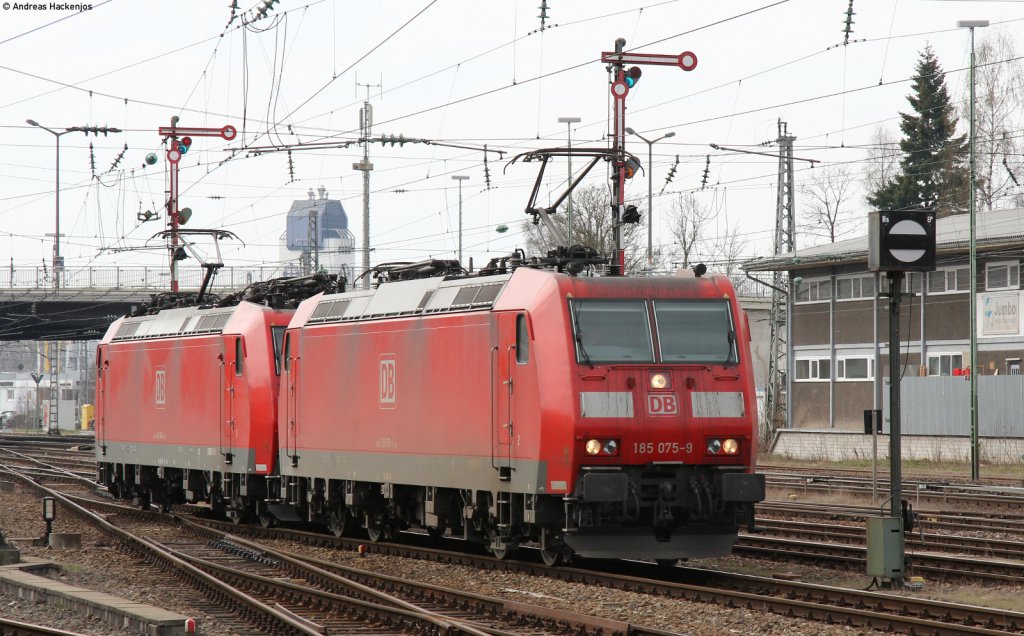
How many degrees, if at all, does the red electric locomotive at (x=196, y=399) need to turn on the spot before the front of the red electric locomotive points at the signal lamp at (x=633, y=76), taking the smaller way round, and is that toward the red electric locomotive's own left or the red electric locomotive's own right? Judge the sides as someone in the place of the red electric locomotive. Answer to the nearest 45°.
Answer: approximately 45° to the red electric locomotive's own left

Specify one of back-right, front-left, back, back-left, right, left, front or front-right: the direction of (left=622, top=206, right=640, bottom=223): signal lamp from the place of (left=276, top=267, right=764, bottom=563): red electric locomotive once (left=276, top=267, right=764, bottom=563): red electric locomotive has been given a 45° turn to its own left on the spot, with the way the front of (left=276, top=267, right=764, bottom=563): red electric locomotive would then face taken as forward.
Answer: left

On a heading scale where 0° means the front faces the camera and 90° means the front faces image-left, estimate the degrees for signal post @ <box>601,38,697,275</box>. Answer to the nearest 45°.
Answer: approximately 0°

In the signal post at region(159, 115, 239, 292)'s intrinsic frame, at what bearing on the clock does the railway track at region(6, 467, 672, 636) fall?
The railway track is roughly at 12 o'clock from the signal post.

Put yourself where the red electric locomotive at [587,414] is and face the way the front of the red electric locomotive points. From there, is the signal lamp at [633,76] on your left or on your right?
on your left

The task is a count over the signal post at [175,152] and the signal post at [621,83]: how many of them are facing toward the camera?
2

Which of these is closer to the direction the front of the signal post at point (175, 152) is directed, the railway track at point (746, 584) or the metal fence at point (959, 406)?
the railway track
